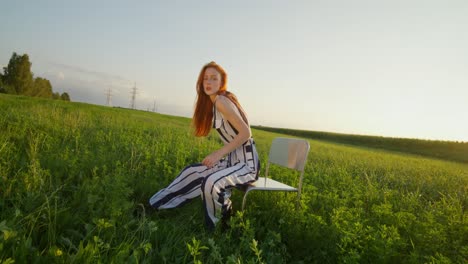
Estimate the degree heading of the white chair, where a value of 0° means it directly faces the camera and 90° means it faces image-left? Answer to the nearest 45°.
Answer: approximately 45°
